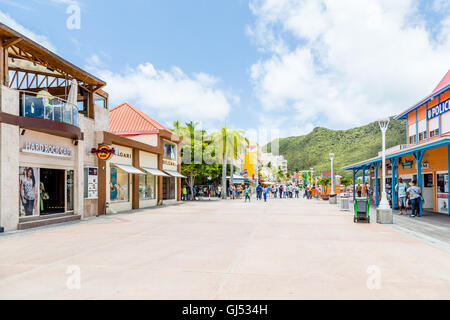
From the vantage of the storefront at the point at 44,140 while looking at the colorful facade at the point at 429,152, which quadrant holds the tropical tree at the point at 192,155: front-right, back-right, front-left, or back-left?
front-left

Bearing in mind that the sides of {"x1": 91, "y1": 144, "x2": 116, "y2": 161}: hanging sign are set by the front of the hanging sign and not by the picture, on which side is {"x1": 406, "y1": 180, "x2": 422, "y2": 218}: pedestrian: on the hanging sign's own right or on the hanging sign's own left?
on the hanging sign's own left

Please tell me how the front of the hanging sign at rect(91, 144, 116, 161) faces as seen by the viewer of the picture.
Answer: facing the viewer

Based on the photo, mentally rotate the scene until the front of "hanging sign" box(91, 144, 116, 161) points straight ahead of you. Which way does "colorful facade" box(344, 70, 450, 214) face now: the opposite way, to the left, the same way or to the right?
to the right

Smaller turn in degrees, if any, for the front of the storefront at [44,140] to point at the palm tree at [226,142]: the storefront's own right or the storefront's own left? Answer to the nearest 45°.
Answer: approximately 90° to the storefront's own left

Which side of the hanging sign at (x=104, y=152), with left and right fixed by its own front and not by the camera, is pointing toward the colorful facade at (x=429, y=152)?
left

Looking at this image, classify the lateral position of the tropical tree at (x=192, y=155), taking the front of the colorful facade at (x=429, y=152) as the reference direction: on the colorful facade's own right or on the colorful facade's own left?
on the colorful facade's own right

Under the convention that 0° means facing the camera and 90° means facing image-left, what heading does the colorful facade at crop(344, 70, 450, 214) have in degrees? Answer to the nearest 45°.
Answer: approximately 45°

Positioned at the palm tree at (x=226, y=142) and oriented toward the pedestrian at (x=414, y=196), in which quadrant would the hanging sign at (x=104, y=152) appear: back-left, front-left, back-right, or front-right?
front-right

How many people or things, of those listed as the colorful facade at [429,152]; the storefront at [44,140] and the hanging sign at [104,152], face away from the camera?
0

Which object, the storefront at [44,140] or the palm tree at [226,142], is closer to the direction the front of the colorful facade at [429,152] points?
the storefront
